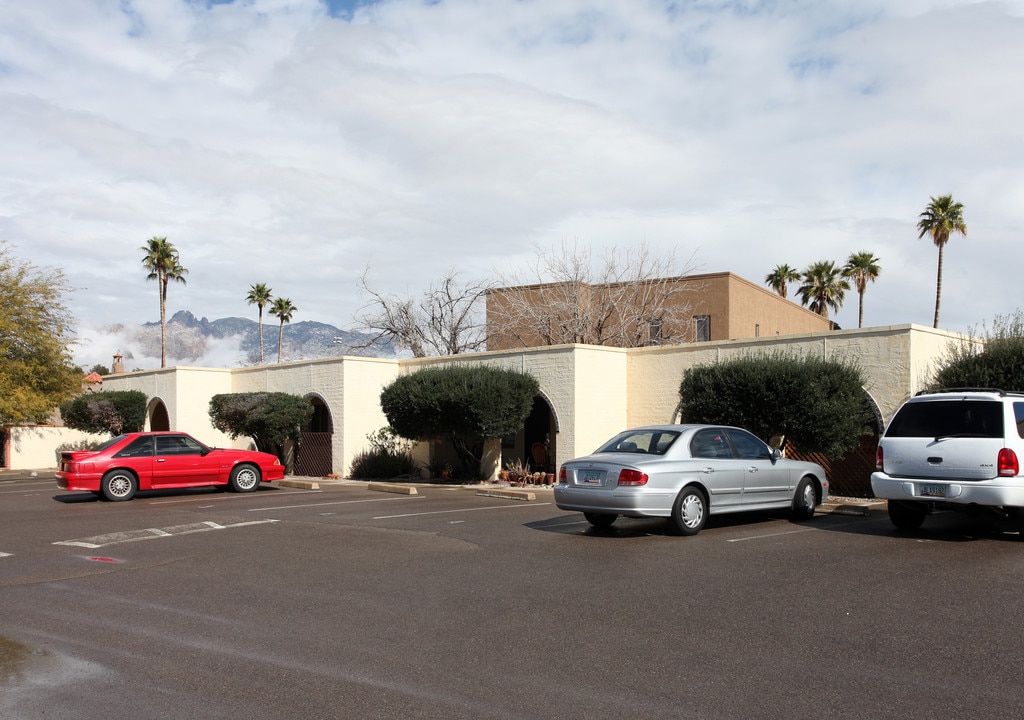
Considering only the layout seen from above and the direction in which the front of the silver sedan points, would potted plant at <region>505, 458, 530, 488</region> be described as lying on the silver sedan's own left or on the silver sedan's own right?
on the silver sedan's own left

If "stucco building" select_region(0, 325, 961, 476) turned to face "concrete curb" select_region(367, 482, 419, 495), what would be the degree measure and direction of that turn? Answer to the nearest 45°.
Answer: approximately 45° to its right

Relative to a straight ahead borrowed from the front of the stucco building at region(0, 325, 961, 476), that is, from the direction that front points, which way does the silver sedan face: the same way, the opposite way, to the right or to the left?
the opposite way

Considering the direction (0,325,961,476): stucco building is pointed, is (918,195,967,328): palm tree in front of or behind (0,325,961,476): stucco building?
behind

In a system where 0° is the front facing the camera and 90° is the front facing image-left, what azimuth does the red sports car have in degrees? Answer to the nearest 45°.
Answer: approximately 270°

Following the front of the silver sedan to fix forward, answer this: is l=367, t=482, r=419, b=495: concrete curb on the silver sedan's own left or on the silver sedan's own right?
on the silver sedan's own left

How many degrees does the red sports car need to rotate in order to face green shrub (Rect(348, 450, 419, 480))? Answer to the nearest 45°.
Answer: approximately 45° to its left

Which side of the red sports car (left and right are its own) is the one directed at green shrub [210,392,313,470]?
left

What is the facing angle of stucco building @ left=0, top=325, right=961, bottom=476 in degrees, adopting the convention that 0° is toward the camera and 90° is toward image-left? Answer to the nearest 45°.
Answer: approximately 45°

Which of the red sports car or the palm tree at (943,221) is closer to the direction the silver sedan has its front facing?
the palm tree

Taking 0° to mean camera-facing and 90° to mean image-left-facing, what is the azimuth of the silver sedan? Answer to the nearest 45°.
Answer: approximately 225°

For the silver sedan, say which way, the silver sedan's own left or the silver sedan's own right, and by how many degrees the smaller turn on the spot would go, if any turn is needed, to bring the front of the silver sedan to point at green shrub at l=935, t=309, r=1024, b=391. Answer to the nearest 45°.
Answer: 0° — it already faces it

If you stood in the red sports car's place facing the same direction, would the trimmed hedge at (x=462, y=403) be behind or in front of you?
in front

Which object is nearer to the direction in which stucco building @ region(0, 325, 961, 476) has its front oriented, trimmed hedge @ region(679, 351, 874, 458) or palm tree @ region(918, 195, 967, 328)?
the trimmed hedge

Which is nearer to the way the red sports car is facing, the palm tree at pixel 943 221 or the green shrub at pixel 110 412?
the palm tree

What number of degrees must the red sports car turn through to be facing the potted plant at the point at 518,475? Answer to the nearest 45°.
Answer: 0° — it already faces it

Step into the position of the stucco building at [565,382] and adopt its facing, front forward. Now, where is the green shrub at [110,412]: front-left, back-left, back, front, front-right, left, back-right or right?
right

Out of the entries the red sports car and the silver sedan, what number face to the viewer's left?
0
